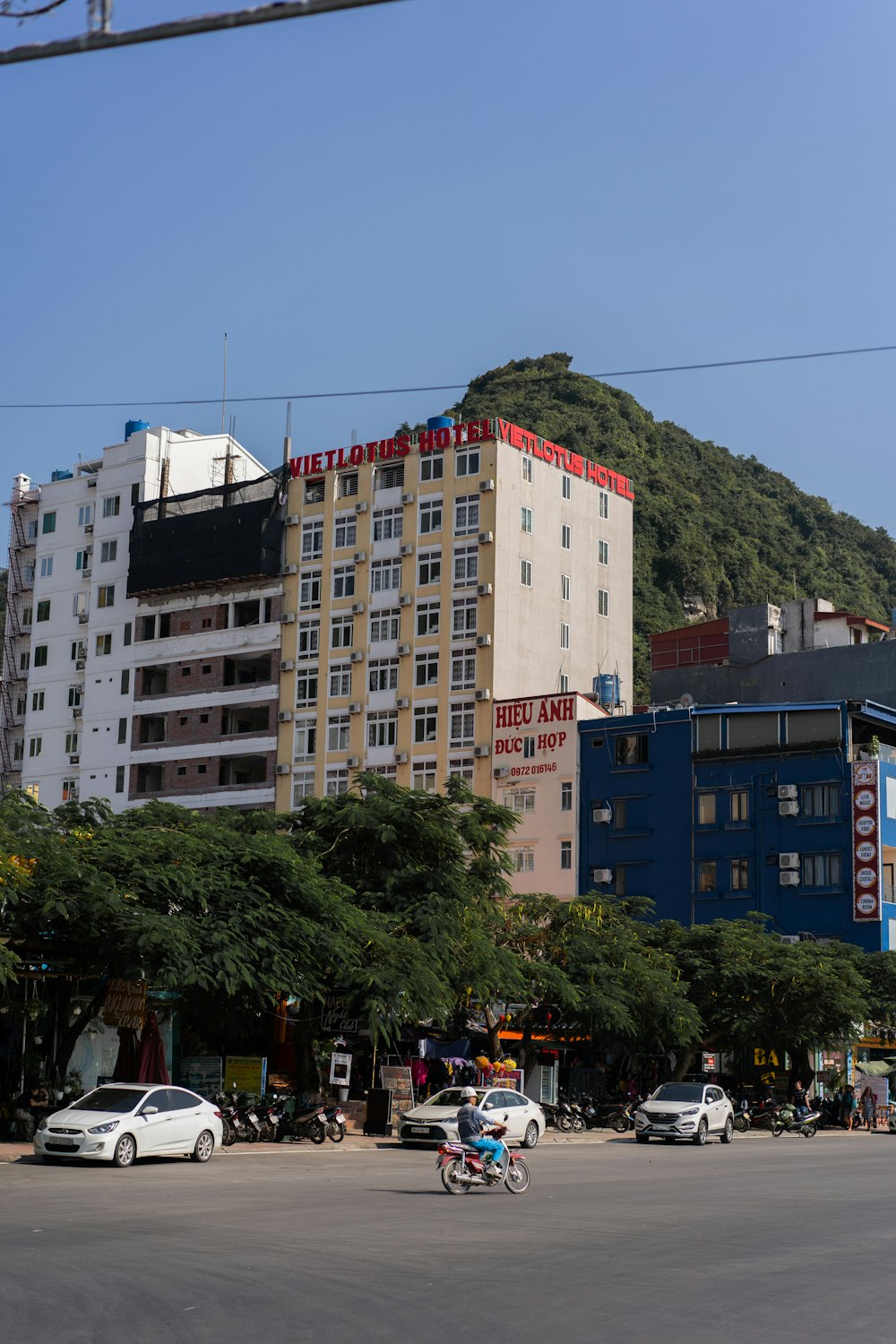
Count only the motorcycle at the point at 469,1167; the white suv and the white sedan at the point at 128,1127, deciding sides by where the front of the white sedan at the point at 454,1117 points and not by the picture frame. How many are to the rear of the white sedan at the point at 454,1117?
1

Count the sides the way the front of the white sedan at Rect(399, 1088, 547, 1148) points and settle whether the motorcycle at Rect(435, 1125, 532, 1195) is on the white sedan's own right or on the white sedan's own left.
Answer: on the white sedan's own left

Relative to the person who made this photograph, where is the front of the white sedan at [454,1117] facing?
facing the viewer and to the left of the viewer

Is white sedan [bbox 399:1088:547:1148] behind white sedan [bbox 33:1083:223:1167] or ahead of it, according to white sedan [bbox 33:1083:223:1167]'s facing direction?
behind

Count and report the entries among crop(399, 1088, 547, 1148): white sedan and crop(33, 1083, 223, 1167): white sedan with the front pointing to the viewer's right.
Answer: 0

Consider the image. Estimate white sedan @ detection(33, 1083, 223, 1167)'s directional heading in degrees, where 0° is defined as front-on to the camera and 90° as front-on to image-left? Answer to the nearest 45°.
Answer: approximately 45°

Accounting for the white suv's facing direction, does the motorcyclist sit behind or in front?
in front

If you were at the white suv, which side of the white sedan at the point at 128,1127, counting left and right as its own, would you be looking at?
back

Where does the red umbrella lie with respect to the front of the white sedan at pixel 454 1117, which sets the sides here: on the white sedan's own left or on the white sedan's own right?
on the white sedan's own right

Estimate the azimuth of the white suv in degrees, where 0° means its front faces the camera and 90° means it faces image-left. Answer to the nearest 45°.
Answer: approximately 45°

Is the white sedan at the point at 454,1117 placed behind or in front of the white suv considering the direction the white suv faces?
in front

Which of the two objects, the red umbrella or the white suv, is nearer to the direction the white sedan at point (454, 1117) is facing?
the red umbrella

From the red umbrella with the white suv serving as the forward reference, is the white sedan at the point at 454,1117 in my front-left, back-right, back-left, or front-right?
front-right

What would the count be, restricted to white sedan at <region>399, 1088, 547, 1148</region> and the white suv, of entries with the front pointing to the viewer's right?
0
